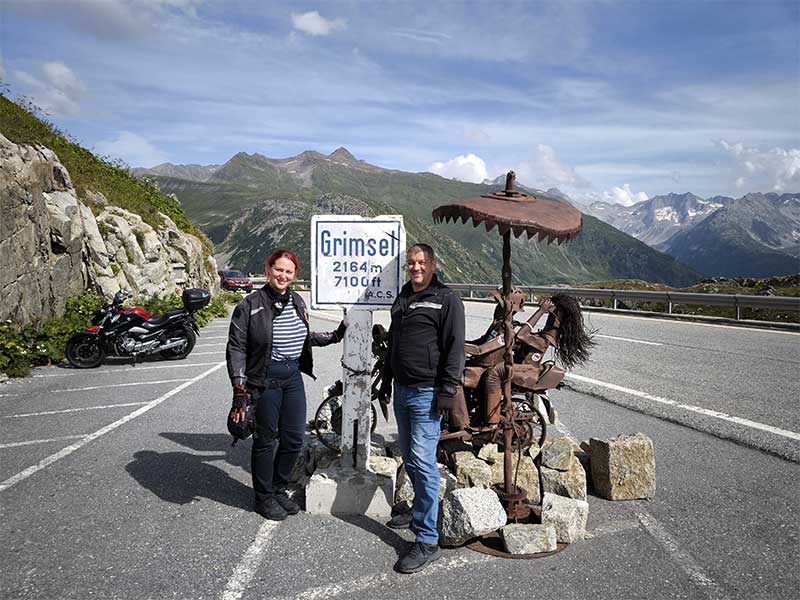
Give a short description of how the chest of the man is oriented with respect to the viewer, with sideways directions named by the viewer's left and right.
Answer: facing the viewer and to the left of the viewer

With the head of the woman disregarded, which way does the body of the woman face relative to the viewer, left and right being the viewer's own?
facing the viewer and to the right of the viewer

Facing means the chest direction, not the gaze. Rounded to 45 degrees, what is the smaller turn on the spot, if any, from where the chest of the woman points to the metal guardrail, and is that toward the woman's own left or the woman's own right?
approximately 90° to the woman's own left

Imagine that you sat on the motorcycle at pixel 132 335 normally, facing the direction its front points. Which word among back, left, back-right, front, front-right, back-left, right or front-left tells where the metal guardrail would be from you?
back

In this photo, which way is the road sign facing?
toward the camera

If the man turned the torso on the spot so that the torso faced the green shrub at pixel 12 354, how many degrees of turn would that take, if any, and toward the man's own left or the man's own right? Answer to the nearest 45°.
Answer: approximately 90° to the man's own right

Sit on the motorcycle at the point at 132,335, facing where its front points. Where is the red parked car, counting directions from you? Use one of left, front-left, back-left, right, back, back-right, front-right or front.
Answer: right

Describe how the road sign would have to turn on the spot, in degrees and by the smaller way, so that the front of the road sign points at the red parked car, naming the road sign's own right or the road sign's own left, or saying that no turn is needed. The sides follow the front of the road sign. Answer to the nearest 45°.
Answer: approximately 180°

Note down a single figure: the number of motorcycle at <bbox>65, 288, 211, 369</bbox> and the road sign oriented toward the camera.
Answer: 1

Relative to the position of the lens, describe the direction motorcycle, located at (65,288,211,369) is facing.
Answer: facing to the left of the viewer

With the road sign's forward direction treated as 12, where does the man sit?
The man is roughly at 11 o'clock from the road sign.

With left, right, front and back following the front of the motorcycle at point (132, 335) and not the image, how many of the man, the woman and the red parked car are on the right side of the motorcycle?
1

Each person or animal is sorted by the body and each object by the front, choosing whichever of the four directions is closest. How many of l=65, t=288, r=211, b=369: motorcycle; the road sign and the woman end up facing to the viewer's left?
1
